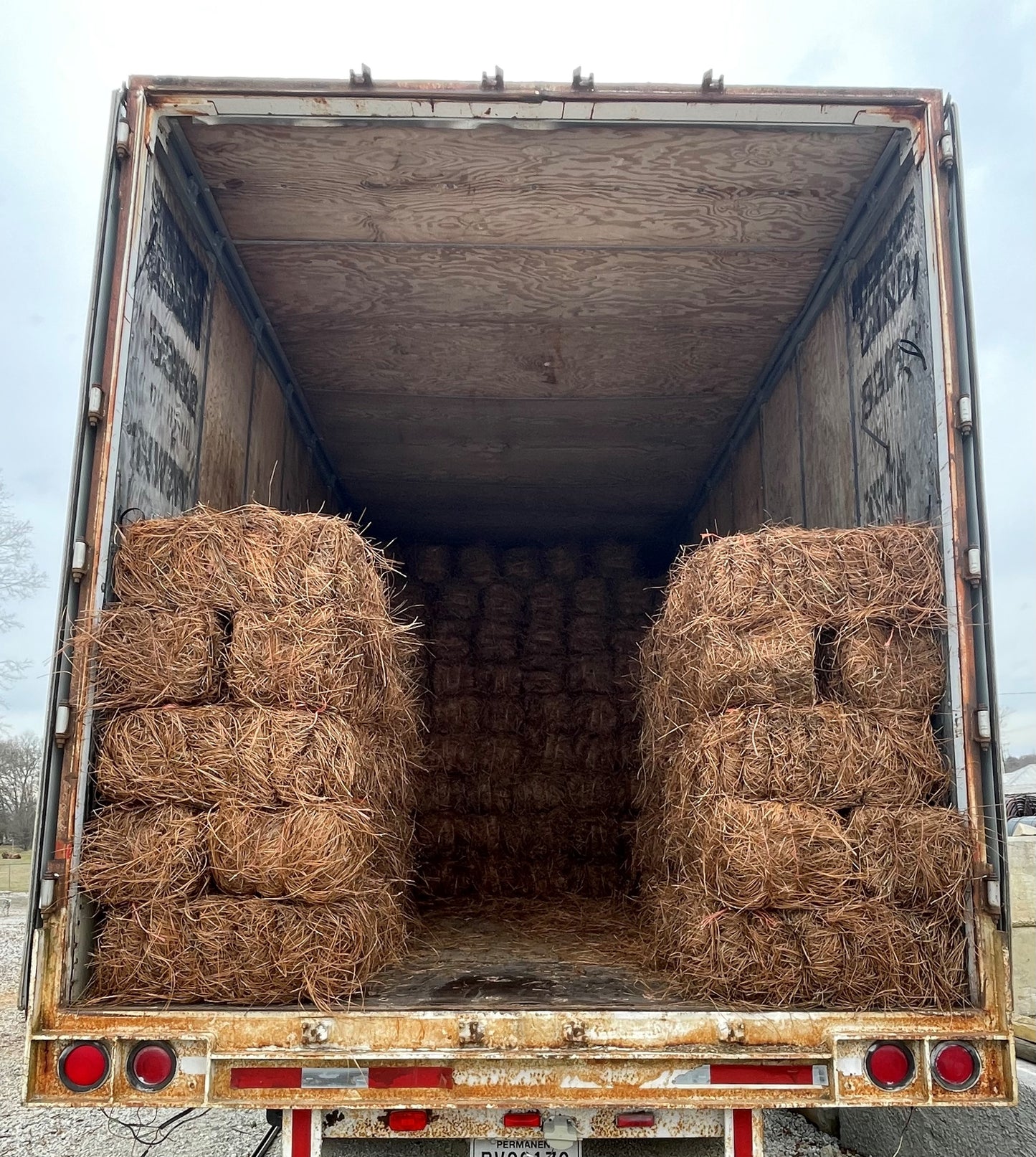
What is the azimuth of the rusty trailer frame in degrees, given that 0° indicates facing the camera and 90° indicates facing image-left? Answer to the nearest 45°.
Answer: approximately 180°
